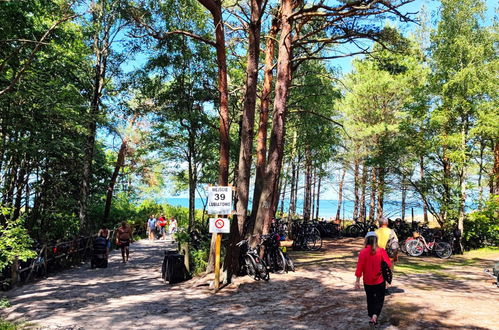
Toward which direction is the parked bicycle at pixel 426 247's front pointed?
to the viewer's left

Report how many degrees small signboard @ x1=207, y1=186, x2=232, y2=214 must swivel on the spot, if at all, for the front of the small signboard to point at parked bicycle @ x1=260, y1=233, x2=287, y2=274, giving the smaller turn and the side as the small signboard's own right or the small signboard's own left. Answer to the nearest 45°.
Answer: approximately 135° to the small signboard's own left

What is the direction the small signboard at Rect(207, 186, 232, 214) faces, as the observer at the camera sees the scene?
facing the viewer

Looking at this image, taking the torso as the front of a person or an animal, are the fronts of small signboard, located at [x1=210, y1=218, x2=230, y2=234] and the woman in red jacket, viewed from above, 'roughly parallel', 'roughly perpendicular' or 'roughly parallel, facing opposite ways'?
roughly parallel, facing opposite ways

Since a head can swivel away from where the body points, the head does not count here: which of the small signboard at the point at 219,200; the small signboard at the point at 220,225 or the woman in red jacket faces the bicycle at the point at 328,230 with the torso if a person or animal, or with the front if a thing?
the woman in red jacket

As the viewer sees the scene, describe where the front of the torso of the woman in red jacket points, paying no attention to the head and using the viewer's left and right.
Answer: facing away from the viewer

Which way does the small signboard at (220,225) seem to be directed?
toward the camera

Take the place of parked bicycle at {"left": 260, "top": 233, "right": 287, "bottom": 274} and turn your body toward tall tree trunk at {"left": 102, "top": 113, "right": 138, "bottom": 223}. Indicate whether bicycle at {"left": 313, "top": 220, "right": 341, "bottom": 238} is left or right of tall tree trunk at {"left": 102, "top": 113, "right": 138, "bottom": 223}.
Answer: right

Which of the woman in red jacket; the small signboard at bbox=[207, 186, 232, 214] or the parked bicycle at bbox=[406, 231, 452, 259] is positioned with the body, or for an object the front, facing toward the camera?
the small signboard

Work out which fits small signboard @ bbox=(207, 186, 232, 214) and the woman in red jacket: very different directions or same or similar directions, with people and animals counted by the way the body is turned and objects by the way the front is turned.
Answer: very different directions

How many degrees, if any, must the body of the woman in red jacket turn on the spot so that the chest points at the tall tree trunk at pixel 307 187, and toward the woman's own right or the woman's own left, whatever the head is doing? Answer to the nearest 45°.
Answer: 0° — they already face it

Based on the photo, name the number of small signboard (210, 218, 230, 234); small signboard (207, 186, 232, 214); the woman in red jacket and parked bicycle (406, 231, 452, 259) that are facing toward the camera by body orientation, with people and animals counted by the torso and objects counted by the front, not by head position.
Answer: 2

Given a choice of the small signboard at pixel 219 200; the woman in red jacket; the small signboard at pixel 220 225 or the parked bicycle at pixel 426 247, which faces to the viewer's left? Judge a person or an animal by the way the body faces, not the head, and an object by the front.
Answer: the parked bicycle
